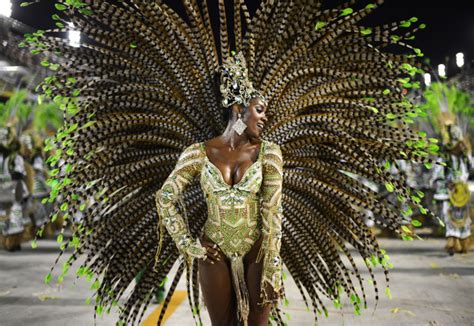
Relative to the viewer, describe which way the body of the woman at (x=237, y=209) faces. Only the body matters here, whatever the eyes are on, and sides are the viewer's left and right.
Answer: facing the viewer

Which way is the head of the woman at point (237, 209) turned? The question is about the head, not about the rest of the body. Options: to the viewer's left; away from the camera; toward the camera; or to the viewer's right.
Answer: to the viewer's right

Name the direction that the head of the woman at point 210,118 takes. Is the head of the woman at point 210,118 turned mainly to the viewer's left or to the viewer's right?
to the viewer's right
